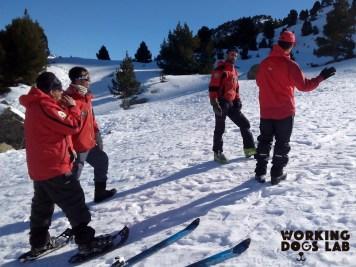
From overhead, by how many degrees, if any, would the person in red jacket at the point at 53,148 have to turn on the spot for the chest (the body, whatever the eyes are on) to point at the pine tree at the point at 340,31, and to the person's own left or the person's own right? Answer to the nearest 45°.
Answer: approximately 45° to the person's own left

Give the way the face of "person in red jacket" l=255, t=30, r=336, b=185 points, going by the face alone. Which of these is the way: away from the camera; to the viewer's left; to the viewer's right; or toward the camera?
away from the camera

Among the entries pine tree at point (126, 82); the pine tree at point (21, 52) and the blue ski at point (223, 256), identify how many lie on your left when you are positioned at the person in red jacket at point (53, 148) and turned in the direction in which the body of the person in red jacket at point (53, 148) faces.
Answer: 2

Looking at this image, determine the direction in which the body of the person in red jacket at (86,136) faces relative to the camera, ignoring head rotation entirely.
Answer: to the viewer's right

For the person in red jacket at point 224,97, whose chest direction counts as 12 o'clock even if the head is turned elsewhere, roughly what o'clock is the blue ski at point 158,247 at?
The blue ski is roughly at 2 o'clock from the person in red jacket.

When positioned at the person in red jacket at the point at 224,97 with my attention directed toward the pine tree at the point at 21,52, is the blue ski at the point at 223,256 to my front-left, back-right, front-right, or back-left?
back-left

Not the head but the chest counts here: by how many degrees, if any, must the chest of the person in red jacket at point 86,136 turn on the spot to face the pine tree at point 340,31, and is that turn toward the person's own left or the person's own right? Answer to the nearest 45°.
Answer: approximately 45° to the person's own left

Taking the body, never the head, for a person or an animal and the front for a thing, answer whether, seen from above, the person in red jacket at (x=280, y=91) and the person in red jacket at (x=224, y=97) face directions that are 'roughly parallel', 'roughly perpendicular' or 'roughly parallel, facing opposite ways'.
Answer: roughly perpendicular

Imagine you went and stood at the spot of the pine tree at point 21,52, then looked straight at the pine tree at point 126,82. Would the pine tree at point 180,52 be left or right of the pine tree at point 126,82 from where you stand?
left

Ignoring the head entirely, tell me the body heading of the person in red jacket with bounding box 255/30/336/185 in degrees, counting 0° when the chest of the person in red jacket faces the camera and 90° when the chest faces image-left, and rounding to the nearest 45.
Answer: approximately 225°

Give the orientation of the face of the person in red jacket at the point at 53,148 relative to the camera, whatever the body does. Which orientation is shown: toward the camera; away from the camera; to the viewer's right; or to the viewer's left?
to the viewer's right
